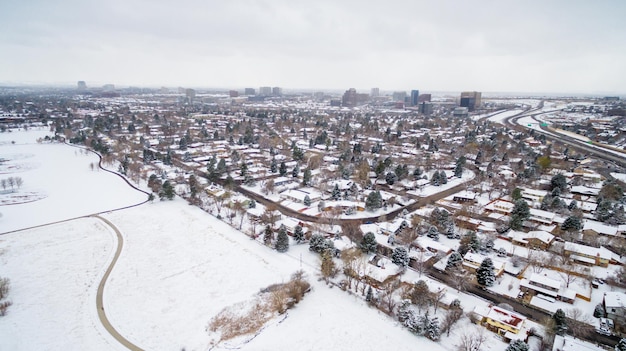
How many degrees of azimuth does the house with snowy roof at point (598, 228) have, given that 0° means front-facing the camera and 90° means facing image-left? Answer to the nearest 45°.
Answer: approximately 45°

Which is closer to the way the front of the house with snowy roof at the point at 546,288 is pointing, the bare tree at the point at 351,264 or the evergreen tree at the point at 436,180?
the bare tree

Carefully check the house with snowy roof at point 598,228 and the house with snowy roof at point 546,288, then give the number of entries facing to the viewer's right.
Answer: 0

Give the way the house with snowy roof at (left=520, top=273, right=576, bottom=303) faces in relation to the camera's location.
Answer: facing the viewer and to the left of the viewer

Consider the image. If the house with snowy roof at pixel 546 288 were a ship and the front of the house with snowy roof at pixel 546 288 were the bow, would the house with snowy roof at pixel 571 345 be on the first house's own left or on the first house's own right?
on the first house's own left
